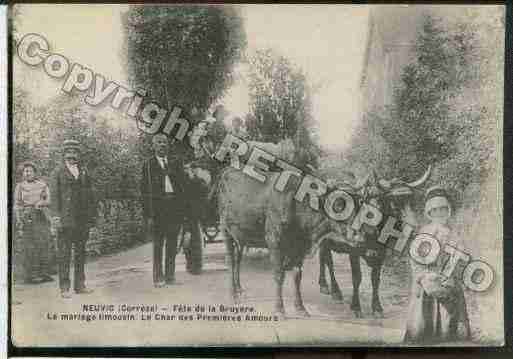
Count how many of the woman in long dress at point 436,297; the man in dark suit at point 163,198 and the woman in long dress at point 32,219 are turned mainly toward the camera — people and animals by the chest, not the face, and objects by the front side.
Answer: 3

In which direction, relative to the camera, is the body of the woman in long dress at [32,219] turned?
toward the camera

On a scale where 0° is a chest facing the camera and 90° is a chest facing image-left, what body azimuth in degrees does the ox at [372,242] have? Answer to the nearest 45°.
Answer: approximately 315°

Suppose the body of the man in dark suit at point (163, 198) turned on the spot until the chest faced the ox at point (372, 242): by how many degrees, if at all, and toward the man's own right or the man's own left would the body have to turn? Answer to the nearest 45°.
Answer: approximately 90° to the man's own left

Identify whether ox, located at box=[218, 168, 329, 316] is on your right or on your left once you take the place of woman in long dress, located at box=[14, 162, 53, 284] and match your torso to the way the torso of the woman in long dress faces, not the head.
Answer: on your left

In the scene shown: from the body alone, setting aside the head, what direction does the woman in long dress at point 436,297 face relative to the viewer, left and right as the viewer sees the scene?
facing the viewer

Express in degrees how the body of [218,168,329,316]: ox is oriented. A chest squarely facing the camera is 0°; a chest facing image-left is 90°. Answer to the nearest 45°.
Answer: approximately 315°
